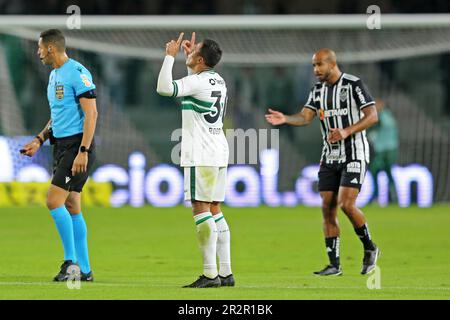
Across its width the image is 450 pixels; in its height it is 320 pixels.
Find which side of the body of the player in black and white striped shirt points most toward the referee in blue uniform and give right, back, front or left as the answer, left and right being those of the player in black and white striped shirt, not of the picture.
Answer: front

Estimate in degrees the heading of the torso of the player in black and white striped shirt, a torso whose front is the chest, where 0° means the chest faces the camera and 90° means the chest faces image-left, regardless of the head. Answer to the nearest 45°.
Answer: approximately 45°

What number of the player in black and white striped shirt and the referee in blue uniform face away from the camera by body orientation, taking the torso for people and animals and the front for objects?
0
